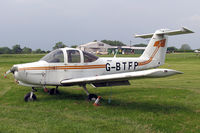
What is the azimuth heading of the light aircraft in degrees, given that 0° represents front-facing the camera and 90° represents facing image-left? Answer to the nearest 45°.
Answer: approximately 45°
